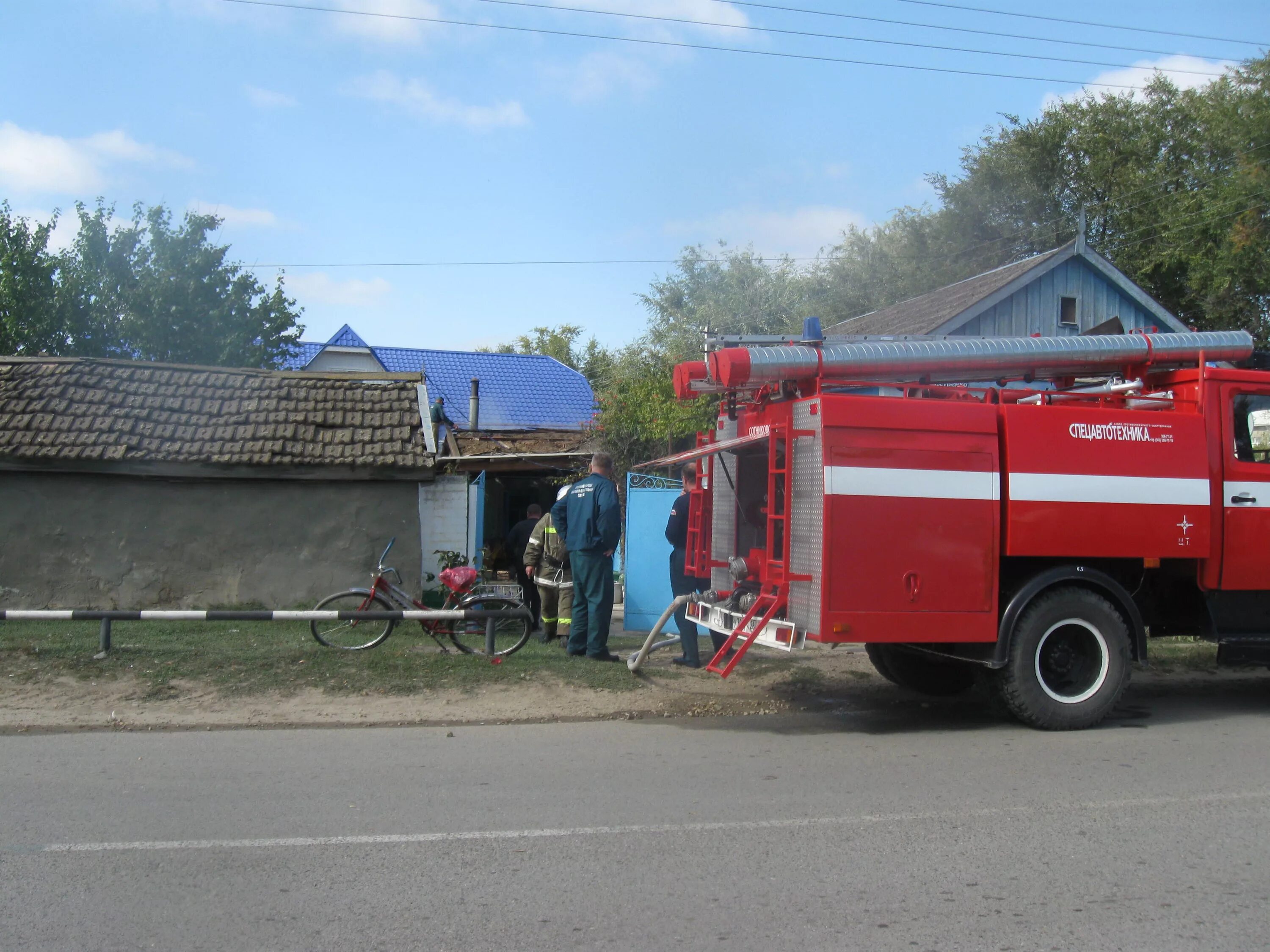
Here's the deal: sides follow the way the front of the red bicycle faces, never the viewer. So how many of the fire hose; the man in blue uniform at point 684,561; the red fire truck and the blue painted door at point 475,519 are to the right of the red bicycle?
1

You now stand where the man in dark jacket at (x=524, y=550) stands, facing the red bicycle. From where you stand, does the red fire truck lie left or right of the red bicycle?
left

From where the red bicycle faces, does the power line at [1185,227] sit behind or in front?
behind

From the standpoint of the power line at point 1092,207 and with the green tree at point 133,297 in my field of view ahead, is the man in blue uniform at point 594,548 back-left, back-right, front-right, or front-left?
front-left

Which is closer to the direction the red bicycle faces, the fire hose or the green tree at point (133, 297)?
the green tree

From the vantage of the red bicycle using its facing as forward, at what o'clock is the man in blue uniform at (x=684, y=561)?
The man in blue uniform is roughly at 7 o'clock from the red bicycle.

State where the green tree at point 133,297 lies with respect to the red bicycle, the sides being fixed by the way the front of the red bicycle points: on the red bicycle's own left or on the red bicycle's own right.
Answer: on the red bicycle's own right

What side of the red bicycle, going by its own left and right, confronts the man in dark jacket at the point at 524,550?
right

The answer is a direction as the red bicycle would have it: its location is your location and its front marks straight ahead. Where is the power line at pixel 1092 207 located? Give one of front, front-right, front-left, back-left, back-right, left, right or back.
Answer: back-right

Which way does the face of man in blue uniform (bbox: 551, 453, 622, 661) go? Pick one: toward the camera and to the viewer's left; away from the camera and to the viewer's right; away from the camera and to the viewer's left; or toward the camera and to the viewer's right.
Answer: away from the camera and to the viewer's left

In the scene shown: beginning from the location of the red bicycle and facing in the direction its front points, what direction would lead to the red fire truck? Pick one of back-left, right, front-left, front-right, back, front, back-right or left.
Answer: back-left

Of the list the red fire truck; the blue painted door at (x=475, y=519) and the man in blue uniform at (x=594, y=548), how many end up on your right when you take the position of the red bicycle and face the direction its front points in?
1

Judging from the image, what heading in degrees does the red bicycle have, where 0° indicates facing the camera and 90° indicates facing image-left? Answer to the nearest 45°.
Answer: approximately 90°

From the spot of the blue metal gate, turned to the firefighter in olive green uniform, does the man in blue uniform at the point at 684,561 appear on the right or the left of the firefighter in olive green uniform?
left

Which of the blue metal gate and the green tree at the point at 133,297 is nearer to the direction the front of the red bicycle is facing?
the green tree

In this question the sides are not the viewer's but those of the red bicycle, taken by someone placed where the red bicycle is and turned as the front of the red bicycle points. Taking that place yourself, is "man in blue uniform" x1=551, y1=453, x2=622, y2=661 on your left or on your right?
on your left

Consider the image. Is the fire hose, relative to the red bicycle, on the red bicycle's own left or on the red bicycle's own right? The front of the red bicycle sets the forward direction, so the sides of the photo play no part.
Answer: on the red bicycle's own left

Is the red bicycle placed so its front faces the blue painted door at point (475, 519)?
no
